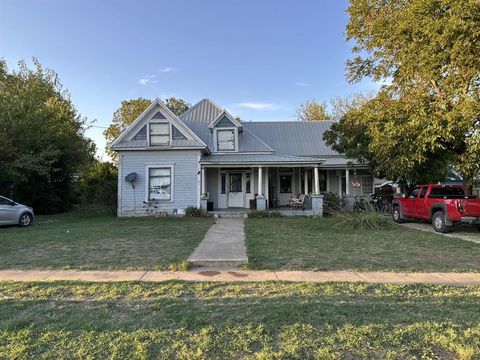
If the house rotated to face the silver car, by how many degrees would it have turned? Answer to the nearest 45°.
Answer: approximately 45° to its right

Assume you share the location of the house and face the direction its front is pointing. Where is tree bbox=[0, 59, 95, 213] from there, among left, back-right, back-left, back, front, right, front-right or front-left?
right

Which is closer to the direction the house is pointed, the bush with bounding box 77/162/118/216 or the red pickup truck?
the red pickup truck

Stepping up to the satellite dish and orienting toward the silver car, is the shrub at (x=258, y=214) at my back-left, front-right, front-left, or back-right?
back-left

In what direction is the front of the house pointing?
toward the camera

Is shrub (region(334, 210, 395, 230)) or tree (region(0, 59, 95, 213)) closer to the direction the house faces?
the shrub

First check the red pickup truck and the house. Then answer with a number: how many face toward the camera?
1

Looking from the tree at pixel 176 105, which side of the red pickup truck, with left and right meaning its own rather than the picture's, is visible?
front

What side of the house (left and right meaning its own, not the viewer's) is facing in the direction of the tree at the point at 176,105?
back

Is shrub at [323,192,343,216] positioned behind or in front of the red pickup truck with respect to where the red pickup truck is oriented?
in front
